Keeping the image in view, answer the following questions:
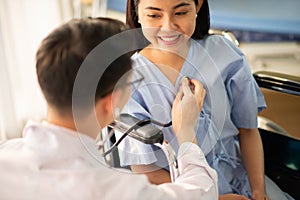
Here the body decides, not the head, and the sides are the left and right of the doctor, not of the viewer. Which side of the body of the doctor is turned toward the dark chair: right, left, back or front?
front

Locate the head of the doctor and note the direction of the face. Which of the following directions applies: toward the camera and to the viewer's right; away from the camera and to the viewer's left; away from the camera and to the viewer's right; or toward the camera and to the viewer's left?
away from the camera and to the viewer's right

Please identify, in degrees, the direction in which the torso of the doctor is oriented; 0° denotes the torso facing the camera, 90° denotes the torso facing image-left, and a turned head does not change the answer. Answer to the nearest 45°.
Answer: approximately 225°
